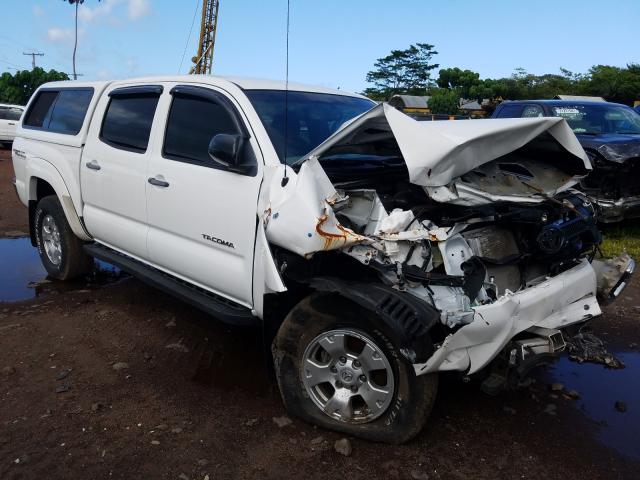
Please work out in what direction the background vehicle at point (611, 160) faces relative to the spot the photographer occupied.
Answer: facing the viewer and to the right of the viewer

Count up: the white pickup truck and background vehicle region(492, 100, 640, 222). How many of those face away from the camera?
0

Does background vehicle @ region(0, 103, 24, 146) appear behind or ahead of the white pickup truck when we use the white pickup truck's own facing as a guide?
behind

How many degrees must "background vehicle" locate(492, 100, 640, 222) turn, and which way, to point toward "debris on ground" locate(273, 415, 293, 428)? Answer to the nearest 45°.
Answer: approximately 45° to its right

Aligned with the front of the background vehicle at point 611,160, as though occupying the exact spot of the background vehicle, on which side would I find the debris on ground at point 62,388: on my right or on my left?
on my right

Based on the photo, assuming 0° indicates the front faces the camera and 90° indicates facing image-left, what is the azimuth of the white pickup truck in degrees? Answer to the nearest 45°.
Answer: approximately 315°
